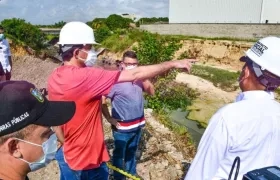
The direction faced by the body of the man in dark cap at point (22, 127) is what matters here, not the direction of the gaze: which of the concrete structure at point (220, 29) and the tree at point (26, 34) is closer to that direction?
the concrete structure

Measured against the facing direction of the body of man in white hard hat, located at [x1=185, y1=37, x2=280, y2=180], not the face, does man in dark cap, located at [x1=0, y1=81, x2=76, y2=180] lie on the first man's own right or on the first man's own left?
on the first man's own left

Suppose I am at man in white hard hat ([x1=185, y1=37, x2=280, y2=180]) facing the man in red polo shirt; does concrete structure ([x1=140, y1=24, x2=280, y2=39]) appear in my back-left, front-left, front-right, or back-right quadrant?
front-right

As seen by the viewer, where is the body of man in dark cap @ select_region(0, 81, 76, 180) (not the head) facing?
to the viewer's right

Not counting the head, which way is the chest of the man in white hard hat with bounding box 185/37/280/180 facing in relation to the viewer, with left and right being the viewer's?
facing away from the viewer and to the left of the viewer

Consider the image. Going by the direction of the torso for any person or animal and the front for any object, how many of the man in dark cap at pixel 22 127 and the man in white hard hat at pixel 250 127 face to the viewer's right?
1

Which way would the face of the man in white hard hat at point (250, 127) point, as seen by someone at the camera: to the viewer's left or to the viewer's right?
to the viewer's left

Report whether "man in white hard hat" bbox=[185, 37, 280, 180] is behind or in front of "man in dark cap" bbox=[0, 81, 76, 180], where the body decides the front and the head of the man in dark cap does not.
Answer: in front

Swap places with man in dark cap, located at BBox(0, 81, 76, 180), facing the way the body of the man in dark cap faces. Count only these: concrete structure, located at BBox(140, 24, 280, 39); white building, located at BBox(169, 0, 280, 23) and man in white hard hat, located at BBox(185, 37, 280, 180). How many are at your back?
0

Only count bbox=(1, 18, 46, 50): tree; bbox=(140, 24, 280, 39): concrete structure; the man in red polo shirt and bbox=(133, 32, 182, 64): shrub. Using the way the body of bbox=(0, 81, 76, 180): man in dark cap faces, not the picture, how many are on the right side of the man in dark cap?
0

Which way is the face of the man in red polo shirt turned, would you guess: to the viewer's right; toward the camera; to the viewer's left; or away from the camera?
to the viewer's right

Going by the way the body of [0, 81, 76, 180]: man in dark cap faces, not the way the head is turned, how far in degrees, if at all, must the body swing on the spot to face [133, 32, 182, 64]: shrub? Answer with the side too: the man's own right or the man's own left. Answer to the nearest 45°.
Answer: approximately 45° to the man's own left

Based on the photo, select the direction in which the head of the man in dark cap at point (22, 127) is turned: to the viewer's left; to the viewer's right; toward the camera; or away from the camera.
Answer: to the viewer's right

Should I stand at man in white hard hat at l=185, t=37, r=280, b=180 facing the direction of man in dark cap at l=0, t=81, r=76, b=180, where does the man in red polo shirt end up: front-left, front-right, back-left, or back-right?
front-right

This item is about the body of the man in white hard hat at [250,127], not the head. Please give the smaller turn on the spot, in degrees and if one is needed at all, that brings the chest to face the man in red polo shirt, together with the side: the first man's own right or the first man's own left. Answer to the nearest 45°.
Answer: approximately 45° to the first man's own left

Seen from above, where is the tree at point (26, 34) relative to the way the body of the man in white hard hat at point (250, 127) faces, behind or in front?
in front

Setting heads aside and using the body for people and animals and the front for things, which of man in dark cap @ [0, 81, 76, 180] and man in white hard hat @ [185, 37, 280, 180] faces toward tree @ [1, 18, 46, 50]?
the man in white hard hat
